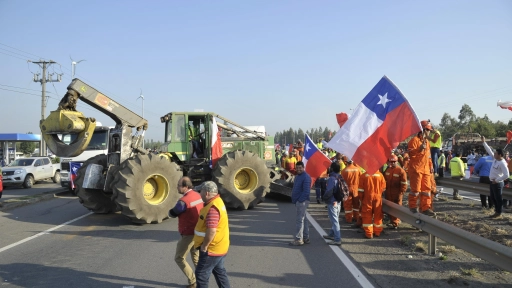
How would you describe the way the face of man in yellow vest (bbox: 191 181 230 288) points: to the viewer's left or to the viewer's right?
to the viewer's left

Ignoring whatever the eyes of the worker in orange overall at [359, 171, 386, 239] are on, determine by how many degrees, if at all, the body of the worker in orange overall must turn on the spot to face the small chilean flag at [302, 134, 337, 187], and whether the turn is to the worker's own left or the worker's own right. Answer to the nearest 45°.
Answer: approximately 45° to the worker's own left

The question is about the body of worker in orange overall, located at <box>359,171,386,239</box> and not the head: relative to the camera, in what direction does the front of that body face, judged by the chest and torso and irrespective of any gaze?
away from the camera

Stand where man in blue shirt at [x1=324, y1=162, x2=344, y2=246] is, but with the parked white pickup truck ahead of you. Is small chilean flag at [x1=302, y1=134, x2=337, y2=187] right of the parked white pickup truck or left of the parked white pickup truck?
right

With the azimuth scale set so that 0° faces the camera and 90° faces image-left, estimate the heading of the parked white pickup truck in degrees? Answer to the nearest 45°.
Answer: approximately 45°

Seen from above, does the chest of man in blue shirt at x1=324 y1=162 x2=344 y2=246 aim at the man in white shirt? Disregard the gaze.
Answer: no

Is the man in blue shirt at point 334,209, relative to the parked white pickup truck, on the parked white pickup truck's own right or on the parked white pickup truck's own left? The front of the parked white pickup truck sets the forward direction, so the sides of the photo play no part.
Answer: on the parked white pickup truck's own left
